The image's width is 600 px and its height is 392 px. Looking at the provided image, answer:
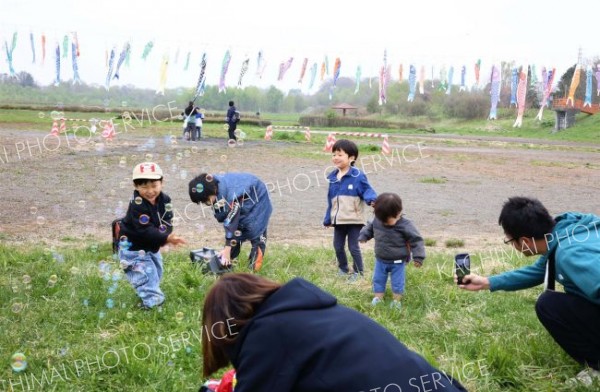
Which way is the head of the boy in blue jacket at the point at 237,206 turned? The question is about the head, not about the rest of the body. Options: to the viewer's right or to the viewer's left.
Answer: to the viewer's left

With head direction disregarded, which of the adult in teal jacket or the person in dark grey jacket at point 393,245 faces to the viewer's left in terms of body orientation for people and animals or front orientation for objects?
the adult in teal jacket

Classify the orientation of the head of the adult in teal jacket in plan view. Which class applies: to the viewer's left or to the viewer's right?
to the viewer's left

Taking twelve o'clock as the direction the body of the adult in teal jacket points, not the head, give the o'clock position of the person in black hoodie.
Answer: The person in black hoodie is roughly at 10 o'clock from the adult in teal jacket.

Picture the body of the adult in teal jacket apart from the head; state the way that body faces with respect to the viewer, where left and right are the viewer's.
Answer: facing to the left of the viewer

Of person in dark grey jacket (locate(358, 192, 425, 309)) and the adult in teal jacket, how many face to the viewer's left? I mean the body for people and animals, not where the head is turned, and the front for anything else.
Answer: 1

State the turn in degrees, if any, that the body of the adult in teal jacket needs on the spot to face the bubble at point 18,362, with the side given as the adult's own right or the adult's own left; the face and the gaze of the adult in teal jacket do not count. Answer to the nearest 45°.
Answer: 0° — they already face it

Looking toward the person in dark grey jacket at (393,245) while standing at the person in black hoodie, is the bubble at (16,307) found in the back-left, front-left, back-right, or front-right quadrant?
front-left

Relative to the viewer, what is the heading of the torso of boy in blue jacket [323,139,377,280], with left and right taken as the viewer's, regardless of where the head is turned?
facing the viewer and to the left of the viewer

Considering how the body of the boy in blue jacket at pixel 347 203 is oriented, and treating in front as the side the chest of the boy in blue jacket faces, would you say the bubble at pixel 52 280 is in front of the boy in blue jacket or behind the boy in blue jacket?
in front

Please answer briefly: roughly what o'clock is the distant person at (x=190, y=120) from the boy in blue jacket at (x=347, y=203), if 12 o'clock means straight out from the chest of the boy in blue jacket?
The distant person is roughly at 4 o'clock from the boy in blue jacket.
